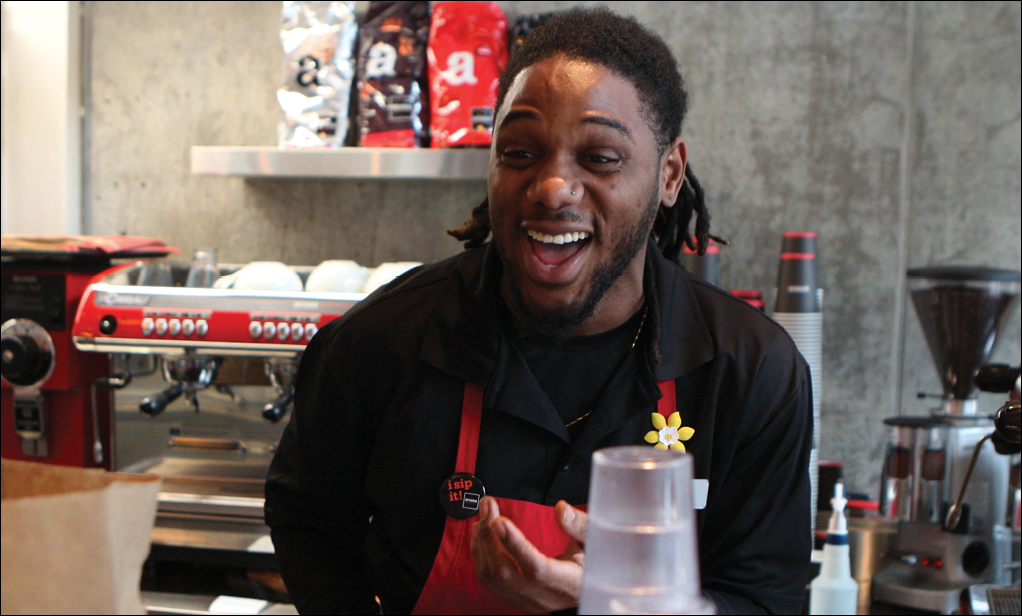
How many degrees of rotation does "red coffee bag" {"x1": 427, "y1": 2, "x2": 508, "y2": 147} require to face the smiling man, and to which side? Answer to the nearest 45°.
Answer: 0° — it already faces them

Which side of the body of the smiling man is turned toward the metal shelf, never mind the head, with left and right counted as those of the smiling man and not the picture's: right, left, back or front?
back

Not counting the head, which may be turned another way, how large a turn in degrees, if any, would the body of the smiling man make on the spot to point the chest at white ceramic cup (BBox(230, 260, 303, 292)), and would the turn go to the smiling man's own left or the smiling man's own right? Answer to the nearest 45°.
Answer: approximately 135° to the smiling man's own right

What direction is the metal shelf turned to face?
toward the camera

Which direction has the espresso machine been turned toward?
toward the camera

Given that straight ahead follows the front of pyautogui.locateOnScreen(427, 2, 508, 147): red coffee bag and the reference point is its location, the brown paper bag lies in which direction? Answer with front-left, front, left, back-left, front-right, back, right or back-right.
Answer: front

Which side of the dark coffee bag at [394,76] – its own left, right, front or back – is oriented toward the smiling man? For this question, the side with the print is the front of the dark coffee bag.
front

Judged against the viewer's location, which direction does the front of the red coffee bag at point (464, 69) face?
facing the viewer

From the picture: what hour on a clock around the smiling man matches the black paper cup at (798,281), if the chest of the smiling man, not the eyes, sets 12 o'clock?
The black paper cup is roughly at 7 o'clock from the smiling man.
